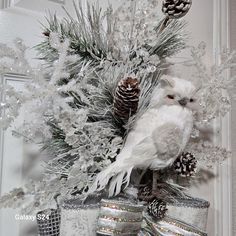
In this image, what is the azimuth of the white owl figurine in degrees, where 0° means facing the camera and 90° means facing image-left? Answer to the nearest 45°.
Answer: approximately 315°
